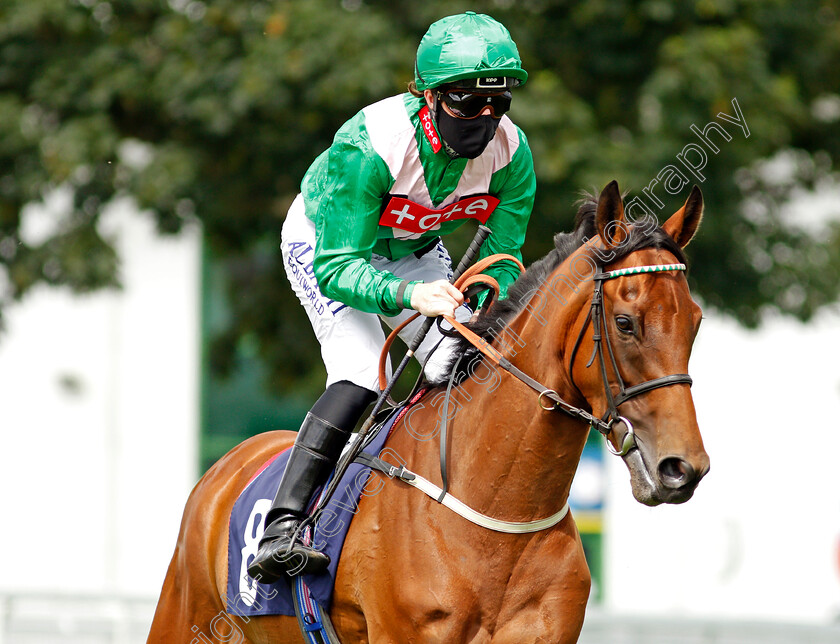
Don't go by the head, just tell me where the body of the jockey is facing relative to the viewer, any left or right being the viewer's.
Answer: facing the viewer and to the right of the viewer

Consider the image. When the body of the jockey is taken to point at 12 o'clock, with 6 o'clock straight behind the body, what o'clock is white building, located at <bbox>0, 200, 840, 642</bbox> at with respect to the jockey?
The white building is roughly at 7 o'clock from the jockey.

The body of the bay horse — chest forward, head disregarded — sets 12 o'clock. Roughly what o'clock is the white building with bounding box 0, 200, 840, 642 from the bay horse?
The white building is roughly at 7 o'clock from the bay horse.
